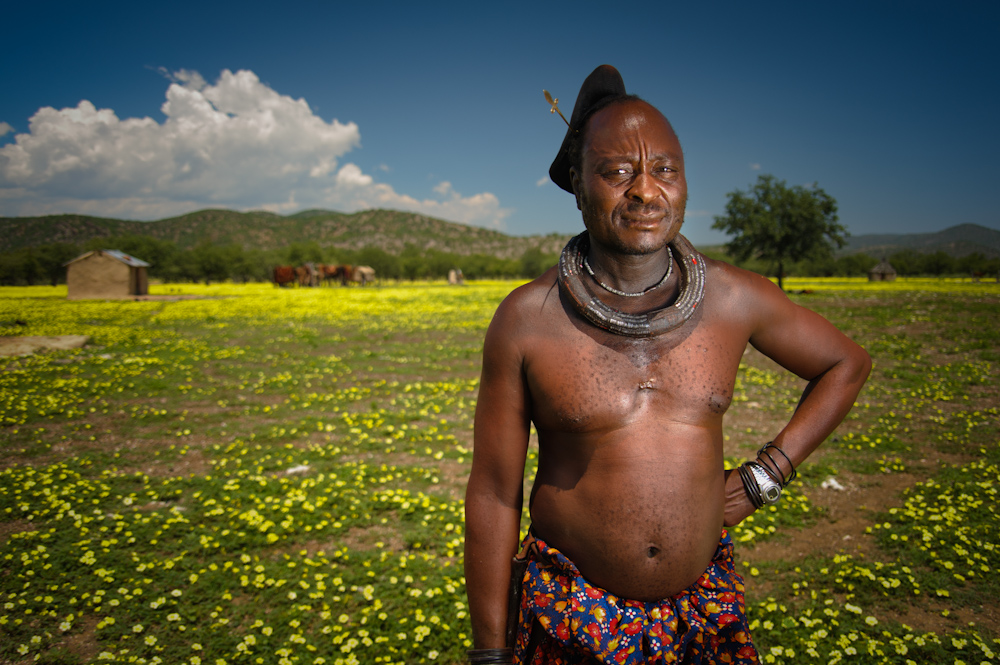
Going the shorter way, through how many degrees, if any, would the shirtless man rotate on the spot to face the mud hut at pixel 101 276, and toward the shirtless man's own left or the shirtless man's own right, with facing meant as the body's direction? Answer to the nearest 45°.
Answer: approximately 135° to the shirtless man's own right

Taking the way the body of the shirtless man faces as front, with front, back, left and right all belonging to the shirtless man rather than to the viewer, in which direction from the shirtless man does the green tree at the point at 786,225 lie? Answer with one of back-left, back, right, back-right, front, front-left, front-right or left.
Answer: back

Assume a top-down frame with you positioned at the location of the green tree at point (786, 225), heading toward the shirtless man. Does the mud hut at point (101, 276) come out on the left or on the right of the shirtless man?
right

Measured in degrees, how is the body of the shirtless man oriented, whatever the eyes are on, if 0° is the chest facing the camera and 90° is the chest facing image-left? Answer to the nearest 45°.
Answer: approximately 0°
